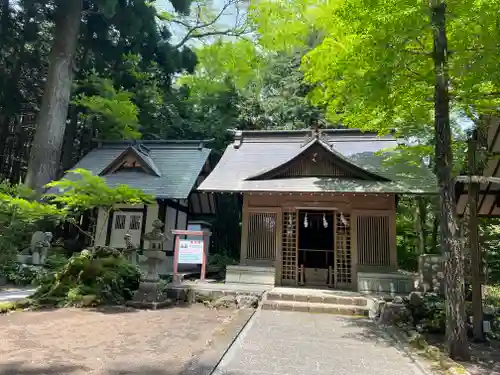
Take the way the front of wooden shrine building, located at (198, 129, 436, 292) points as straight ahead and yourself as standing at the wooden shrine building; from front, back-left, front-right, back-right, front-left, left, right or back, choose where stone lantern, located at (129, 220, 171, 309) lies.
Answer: front-right

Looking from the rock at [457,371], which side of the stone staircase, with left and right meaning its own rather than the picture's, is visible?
front

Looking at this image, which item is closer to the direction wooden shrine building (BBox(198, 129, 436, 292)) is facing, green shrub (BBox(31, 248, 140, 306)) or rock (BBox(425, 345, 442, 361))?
the rock

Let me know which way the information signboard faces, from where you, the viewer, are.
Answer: facing the viewer

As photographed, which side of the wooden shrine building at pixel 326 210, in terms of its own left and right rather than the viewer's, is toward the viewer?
front

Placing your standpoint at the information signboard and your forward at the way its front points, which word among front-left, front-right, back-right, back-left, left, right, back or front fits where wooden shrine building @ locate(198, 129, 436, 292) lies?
left

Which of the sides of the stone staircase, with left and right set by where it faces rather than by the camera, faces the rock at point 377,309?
left

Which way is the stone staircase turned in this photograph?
toward the camera

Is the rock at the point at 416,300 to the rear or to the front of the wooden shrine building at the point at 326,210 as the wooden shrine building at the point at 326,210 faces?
to the front

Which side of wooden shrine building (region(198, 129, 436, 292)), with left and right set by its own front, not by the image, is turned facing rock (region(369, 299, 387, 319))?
front

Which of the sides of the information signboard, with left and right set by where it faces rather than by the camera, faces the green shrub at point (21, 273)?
right

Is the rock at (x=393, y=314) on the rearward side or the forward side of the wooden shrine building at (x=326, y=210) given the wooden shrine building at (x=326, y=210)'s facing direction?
on the forward side
